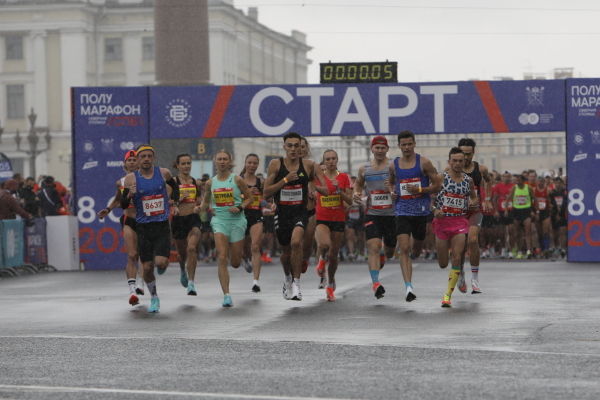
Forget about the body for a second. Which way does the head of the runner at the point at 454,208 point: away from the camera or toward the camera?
toward the camera

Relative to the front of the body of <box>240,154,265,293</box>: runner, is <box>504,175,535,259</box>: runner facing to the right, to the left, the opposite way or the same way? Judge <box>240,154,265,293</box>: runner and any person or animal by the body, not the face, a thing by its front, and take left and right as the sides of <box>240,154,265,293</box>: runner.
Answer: the same way

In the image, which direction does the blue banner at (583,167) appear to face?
toward the camera

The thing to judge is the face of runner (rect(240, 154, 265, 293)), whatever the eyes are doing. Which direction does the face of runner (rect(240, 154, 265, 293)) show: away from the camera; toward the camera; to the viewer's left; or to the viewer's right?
toward the camera

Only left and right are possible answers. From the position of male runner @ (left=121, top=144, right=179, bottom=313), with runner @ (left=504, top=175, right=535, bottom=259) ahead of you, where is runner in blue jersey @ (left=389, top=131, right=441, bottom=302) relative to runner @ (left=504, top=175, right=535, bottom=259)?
right

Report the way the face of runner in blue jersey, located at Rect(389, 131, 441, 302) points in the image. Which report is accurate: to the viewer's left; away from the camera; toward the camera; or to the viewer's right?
toward the camera

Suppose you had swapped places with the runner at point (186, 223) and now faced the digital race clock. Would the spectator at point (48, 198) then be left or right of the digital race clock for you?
left

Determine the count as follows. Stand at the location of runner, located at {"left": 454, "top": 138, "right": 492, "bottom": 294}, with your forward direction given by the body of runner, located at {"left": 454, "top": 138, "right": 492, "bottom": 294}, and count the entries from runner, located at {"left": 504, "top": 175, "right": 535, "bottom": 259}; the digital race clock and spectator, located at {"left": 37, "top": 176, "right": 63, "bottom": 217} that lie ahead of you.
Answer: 0

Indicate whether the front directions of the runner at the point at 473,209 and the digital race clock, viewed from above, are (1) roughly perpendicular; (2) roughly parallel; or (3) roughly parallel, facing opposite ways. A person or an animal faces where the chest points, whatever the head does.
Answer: roughly parallel

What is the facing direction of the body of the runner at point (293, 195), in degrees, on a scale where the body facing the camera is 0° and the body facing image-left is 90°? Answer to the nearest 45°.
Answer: approximately 0°

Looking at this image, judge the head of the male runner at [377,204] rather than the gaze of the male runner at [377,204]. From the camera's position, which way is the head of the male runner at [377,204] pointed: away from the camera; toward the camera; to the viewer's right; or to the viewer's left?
toward the camera

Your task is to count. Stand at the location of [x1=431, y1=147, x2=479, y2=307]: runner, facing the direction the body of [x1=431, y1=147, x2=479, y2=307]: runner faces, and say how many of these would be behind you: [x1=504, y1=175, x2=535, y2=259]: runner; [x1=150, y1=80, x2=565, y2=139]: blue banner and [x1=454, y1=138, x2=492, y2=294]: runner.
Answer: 3

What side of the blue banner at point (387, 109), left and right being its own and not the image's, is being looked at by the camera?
front

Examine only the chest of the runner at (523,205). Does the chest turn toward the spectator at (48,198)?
no

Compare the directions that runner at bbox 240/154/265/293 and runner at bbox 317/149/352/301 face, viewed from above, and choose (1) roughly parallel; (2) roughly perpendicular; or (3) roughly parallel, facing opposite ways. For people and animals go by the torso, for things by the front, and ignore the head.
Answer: roughly parallel

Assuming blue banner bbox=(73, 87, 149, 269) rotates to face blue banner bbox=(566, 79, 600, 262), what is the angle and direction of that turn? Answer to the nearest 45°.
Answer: approximately 90° to its left
